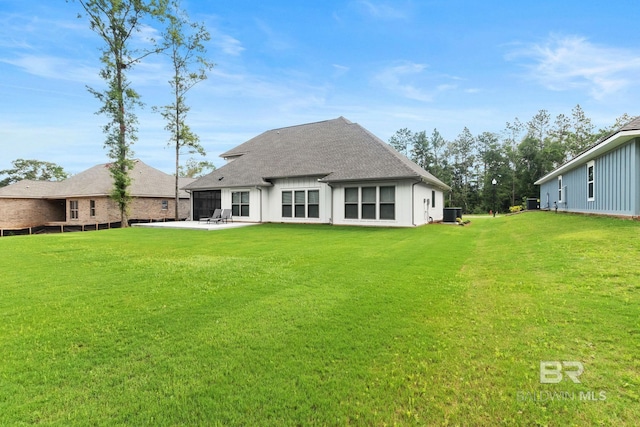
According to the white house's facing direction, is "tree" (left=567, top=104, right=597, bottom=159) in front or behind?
in front

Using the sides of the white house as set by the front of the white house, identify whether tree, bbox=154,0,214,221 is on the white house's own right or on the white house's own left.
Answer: on the white house's own left

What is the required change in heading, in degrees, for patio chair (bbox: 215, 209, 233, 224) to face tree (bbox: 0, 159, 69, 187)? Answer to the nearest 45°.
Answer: approximately 90° to its right

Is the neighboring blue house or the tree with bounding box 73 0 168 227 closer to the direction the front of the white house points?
the neighboring blue house

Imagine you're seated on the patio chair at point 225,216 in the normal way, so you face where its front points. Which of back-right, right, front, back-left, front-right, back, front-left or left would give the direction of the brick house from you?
right

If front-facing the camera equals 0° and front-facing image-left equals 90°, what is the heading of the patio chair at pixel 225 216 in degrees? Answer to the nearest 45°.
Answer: approximately 45°

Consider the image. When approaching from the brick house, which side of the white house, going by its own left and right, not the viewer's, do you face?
left

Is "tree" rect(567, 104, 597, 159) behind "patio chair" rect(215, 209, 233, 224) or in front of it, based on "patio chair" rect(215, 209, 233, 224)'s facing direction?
behind

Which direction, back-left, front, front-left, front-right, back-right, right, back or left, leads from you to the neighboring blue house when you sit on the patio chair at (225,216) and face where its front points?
left

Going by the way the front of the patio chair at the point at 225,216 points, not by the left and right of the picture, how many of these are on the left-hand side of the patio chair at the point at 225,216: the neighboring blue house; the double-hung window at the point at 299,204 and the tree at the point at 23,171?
2

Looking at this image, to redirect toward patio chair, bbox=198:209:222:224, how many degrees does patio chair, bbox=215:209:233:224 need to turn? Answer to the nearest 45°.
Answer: approximately 90° to its right

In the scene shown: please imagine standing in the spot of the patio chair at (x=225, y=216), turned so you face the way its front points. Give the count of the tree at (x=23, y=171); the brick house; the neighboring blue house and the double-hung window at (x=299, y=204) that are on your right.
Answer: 2
